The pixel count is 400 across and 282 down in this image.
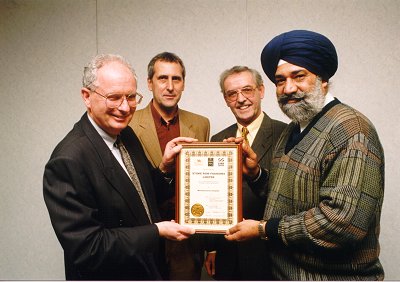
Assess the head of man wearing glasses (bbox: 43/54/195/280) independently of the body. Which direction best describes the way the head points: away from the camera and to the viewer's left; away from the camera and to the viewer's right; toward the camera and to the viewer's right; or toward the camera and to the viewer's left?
toward the camera and to the viewer's right

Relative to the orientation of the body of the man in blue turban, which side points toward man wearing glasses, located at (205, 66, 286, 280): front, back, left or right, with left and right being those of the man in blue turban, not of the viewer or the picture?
right

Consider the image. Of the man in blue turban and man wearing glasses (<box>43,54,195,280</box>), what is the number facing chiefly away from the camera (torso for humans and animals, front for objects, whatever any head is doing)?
0

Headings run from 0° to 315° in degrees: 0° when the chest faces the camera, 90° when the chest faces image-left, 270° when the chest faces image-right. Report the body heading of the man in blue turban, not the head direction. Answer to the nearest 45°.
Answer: approximately 45°

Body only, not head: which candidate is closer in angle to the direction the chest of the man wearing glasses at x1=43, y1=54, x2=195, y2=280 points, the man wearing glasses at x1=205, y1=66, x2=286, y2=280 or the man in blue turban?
the man in blue turban

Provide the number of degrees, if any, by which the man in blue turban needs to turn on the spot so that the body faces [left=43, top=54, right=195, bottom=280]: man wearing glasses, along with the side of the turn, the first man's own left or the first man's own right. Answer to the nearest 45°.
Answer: approximately 45° to the first man's own right

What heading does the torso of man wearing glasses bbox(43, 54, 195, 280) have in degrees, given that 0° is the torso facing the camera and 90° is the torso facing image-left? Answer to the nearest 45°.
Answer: approximately 315°

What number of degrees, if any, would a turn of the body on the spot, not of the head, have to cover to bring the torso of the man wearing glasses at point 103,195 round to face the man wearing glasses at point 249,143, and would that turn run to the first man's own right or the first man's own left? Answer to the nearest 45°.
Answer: approximately 90° to the first man's own left

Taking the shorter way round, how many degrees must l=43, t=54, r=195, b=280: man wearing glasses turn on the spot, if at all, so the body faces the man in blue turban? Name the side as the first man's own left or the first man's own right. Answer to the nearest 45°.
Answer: approximately 45° to the first man's own left
